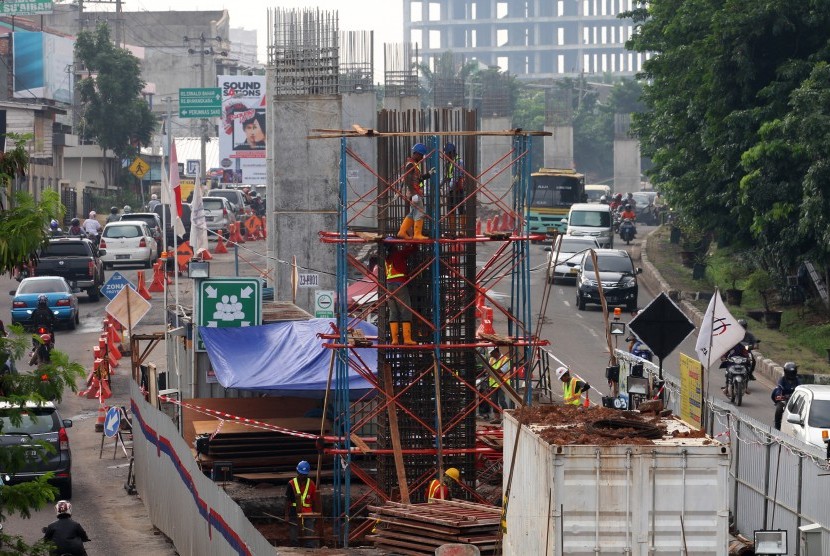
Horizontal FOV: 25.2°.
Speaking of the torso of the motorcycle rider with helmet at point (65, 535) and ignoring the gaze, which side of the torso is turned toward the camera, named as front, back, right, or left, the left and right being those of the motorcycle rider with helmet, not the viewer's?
back

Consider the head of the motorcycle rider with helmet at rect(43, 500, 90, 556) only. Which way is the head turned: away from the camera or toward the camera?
away from the camera

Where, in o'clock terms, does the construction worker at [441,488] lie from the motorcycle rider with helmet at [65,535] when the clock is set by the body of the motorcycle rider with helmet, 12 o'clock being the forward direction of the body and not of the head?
The construction worker is roughly at 3 o'clock from the motorcycle rider with helmet.

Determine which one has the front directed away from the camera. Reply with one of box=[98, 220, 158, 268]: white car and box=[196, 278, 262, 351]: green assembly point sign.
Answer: the white car

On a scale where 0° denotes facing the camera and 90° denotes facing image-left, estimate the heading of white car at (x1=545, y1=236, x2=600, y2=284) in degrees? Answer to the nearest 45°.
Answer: approximately 0°
